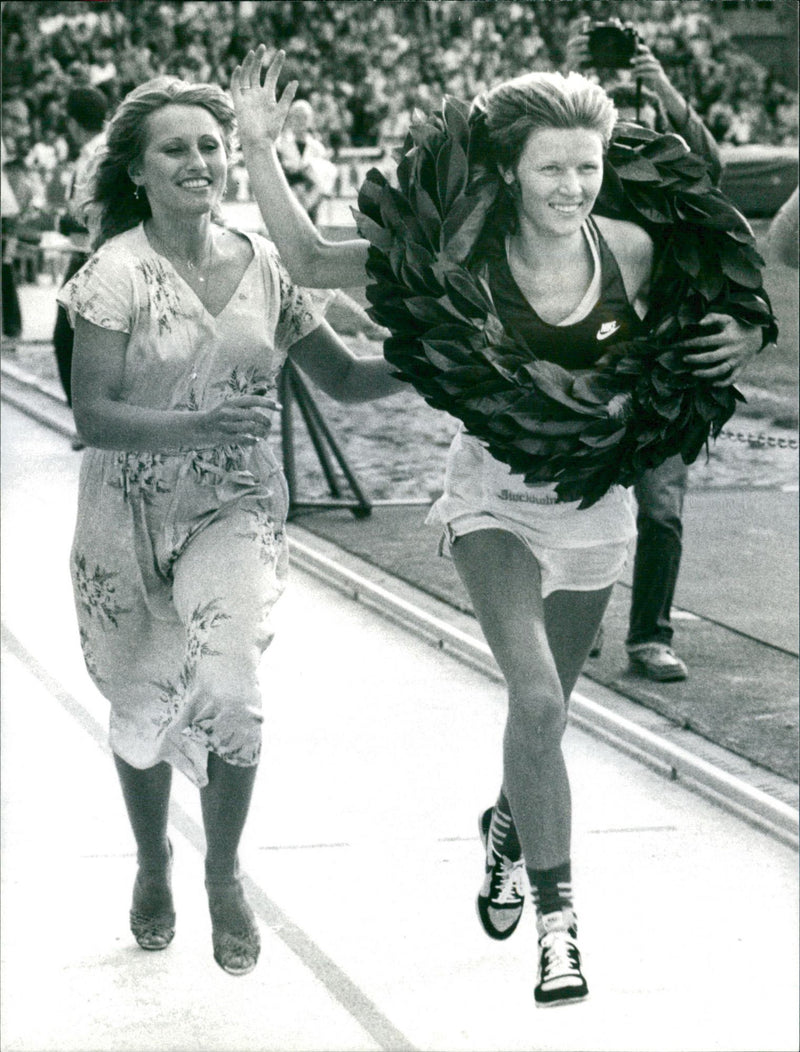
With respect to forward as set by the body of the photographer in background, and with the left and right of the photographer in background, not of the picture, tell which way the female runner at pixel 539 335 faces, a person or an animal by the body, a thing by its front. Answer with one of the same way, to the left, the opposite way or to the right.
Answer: the same way

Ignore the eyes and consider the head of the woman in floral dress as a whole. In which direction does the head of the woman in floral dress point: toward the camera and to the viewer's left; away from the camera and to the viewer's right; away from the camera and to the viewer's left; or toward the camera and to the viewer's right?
toward the camera and to the viewer's right

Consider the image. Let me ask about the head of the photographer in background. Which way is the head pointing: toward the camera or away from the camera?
toward the camera

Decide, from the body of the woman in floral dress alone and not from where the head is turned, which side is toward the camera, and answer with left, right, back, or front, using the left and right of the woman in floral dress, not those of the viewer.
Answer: front

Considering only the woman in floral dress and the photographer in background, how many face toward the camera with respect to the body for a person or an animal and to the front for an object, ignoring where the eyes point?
2

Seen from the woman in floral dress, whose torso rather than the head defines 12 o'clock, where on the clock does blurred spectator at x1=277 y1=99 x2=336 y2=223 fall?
The blurred spectator is roughly at 6 o'clock from the woman in floral dress.

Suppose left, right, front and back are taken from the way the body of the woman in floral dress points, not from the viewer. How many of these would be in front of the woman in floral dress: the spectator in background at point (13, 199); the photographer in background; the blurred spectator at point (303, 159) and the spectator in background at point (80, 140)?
0

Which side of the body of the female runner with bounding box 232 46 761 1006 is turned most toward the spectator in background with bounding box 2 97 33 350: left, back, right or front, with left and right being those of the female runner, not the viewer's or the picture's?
back

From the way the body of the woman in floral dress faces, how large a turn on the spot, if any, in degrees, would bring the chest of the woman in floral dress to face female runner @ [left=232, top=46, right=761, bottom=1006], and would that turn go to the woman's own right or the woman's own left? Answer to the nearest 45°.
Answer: approximately 90° to the woman's own left

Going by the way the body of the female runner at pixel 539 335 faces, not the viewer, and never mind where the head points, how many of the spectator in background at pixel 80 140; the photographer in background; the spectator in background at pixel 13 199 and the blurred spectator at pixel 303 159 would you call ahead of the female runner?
0

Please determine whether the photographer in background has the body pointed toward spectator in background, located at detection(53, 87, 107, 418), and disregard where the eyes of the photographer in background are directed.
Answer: no

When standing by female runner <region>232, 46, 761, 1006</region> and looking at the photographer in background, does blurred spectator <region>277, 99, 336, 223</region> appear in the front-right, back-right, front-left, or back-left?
front-left

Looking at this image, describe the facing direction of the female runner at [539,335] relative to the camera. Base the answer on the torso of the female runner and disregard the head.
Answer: toward the camera

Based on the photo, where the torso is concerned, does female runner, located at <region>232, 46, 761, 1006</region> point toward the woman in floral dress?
no

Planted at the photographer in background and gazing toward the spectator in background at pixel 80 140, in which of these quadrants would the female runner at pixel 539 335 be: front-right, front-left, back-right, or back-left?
back-left

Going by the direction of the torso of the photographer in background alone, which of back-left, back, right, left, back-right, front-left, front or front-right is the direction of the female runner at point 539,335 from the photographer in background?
front

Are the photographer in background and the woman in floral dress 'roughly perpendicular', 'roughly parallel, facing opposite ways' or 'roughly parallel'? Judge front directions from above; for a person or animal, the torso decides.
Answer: roughly parallel

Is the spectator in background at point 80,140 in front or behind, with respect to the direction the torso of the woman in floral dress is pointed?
behind
